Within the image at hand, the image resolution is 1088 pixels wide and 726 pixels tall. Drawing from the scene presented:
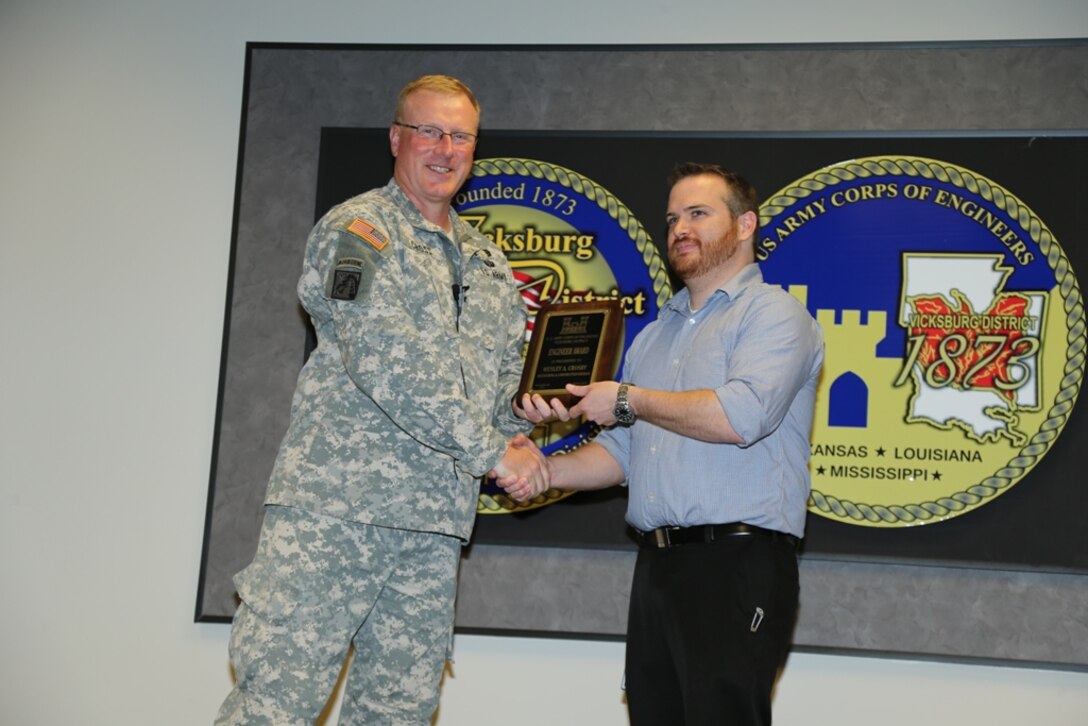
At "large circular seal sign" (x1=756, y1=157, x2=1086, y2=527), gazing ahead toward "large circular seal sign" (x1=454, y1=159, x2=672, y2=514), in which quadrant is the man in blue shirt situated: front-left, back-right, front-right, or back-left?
front-left

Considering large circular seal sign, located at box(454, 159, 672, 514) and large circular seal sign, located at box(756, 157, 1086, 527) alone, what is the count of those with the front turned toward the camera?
2

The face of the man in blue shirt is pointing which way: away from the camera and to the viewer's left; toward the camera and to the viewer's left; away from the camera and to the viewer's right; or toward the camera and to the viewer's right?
toward the camera and to the viewer's left

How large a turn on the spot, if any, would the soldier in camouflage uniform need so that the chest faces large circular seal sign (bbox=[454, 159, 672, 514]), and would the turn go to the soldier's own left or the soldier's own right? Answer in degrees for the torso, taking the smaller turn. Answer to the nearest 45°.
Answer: approximately 90° to the soldier's own left

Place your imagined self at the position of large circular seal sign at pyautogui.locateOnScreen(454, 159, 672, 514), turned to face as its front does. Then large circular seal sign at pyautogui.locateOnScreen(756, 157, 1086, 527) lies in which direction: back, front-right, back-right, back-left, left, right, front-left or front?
left

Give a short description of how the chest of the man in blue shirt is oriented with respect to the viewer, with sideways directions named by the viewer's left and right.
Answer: facing the viewer and to the left of the viewer

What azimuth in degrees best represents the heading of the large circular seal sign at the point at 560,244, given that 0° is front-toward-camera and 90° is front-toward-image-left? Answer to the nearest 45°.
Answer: approximately 0°

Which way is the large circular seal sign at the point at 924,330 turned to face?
toward the camera

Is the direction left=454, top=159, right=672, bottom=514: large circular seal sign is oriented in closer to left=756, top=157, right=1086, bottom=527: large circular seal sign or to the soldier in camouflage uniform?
the soldier in camouflage uniform

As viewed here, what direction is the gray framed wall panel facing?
toward the camera

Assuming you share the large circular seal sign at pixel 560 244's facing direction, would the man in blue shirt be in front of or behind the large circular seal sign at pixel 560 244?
in front

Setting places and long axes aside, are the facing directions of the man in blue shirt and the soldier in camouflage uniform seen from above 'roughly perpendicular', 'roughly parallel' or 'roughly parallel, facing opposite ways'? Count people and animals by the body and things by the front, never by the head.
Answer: roughly perpendicular

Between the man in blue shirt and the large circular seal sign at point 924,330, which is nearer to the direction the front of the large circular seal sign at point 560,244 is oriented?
the man in blue shirt

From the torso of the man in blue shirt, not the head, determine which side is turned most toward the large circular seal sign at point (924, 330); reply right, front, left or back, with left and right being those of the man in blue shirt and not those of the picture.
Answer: back
